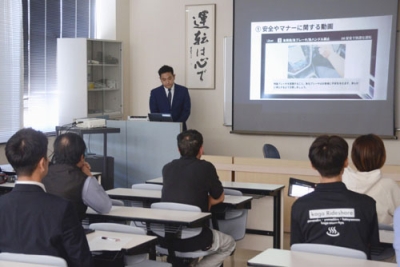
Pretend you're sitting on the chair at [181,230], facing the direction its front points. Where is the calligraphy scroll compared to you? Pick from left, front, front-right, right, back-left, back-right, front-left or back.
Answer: front-left

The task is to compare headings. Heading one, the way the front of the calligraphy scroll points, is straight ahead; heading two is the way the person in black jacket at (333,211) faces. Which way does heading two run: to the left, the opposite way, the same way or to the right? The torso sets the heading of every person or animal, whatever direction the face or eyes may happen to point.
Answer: the opposite way

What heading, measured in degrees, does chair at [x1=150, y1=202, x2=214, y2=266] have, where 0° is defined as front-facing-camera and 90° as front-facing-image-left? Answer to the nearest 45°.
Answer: approximately 225°

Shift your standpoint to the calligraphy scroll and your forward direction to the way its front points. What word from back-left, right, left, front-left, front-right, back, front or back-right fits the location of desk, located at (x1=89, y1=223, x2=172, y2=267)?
front

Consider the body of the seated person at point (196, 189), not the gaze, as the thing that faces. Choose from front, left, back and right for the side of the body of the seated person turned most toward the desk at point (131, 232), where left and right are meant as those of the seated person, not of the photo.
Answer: back

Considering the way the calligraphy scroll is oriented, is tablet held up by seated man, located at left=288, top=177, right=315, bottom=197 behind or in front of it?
in front

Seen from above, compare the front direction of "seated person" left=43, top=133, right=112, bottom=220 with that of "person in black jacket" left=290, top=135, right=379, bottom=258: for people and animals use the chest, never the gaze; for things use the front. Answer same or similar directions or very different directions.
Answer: same or similar directions

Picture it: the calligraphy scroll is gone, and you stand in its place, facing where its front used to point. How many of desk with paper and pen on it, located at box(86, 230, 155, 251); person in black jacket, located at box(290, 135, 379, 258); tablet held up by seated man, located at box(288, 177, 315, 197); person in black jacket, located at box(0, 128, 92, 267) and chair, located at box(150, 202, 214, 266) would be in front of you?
5

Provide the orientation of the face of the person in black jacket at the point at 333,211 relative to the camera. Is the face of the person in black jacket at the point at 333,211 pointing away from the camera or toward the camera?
away from the camera

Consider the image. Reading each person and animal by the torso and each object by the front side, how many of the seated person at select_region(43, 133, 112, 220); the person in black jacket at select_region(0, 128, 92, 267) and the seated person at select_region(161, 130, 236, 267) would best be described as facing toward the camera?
0

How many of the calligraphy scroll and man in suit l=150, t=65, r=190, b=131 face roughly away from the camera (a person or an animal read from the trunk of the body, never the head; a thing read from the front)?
0

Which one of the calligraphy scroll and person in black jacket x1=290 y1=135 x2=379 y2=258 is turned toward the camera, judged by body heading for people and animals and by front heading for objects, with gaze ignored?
the calligraphy scroll

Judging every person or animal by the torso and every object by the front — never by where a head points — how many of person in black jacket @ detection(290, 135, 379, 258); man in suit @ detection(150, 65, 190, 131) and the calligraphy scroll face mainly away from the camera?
1

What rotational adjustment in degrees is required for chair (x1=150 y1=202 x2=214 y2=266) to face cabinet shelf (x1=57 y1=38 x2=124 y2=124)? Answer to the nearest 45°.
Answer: approximately 45° to its left

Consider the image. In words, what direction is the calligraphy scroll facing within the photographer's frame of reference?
facing the viewer

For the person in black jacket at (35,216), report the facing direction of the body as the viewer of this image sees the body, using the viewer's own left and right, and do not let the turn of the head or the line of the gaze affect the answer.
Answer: facing away from the viewer and to the right of the viewer

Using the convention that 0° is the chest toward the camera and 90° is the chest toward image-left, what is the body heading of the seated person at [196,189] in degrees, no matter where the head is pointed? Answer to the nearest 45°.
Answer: approximately 225°

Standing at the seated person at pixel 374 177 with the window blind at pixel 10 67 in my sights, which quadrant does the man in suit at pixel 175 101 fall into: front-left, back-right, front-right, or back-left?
front-right
